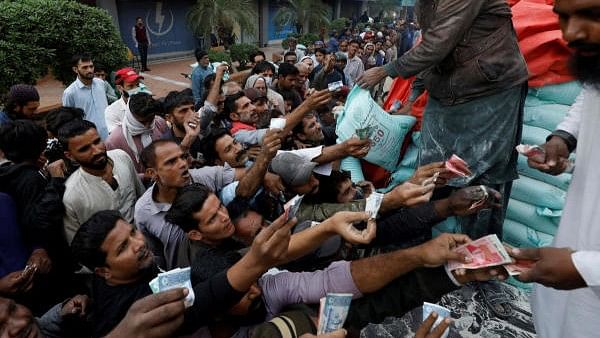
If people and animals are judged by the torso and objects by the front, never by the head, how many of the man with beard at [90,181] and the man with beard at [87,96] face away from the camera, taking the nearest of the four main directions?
0

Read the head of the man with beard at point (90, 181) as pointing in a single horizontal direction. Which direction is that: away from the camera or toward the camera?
toward the camera

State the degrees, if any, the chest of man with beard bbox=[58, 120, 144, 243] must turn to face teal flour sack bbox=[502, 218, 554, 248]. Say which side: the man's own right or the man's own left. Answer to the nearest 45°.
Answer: approximately 45° to the man's own left

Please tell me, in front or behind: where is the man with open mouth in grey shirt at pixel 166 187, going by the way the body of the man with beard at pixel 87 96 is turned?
in front

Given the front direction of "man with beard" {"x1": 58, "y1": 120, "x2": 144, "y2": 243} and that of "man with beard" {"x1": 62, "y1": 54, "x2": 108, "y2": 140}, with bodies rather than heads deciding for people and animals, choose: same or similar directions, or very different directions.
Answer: same or similar directions

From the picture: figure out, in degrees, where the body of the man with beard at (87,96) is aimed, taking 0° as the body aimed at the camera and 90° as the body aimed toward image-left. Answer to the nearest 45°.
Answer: approximately 315°

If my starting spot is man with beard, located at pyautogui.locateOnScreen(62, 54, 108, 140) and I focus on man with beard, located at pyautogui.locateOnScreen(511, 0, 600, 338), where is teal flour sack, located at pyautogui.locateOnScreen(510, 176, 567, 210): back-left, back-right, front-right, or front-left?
front-left

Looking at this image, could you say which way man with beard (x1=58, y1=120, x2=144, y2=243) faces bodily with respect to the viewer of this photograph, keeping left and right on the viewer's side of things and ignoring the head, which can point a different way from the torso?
facing the viewer and to the right of the viewer

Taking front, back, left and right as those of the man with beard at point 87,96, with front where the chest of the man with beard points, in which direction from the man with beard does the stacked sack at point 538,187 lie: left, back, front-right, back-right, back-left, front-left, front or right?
front

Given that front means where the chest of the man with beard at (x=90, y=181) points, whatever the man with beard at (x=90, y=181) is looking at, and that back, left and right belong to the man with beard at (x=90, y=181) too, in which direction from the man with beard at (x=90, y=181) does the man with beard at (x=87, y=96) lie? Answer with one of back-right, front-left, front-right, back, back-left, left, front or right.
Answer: back-left

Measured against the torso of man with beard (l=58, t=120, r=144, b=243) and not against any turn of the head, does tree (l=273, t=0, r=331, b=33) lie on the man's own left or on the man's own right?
on the man's own left
